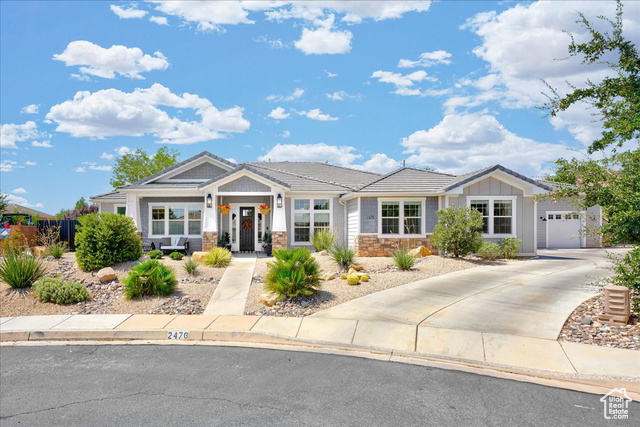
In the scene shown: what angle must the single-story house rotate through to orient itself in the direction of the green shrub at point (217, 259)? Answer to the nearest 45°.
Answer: approximately 45° to its right

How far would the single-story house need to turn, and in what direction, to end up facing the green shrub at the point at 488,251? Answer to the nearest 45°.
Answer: approximately 90° to its left

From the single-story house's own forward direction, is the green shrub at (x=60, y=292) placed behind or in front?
in front

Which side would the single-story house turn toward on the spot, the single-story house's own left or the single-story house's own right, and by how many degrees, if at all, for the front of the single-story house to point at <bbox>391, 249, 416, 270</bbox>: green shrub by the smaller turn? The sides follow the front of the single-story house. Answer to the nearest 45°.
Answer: approximately 45° to the single-story house's own left

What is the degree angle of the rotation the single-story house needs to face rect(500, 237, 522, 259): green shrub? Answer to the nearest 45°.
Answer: approximately 90° to its left

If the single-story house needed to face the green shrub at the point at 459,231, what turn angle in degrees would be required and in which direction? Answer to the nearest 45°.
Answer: approximately 45° to its left

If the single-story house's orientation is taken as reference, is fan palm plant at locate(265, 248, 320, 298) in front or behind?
in front

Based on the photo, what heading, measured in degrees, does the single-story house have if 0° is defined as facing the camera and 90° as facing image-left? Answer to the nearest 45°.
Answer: approximately 0°

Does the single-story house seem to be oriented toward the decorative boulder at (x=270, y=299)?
yes

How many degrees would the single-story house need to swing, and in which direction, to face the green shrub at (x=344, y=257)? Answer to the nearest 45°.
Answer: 0° — it already faces it
